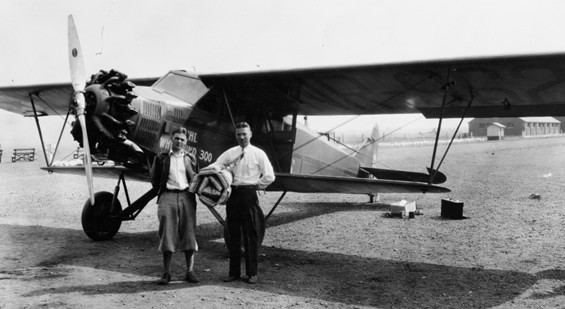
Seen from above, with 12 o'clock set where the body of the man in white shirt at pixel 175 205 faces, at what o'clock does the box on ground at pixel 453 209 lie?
The box on ground is roughly at 8 o'clock from the man in white shirt.

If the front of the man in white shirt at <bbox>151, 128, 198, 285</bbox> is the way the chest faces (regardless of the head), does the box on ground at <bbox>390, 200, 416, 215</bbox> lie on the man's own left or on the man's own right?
on the man's own left

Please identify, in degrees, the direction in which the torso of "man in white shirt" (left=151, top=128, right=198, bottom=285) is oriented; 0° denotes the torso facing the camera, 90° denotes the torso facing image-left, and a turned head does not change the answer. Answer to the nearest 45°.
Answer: approximately 0°

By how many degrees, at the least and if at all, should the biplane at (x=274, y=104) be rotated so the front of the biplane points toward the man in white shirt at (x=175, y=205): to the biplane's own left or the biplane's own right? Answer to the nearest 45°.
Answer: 0° — it already faces them

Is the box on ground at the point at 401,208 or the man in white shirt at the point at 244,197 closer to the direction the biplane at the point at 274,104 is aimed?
the man in white shirt

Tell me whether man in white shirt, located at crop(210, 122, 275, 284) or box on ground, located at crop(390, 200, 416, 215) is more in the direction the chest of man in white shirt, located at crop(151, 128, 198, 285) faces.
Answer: the man in white shirt

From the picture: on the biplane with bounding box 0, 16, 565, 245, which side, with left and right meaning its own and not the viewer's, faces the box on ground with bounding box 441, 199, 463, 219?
back

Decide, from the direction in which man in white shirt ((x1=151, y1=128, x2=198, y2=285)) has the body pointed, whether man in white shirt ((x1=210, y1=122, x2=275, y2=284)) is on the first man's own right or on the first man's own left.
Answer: on the first man's own left

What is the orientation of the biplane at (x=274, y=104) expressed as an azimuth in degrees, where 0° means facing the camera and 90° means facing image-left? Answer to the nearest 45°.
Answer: approximately 45°

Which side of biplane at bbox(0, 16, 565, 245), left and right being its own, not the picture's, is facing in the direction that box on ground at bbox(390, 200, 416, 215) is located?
back

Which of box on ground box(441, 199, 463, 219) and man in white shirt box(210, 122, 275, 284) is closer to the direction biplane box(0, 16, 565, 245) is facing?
the man in white shirt
